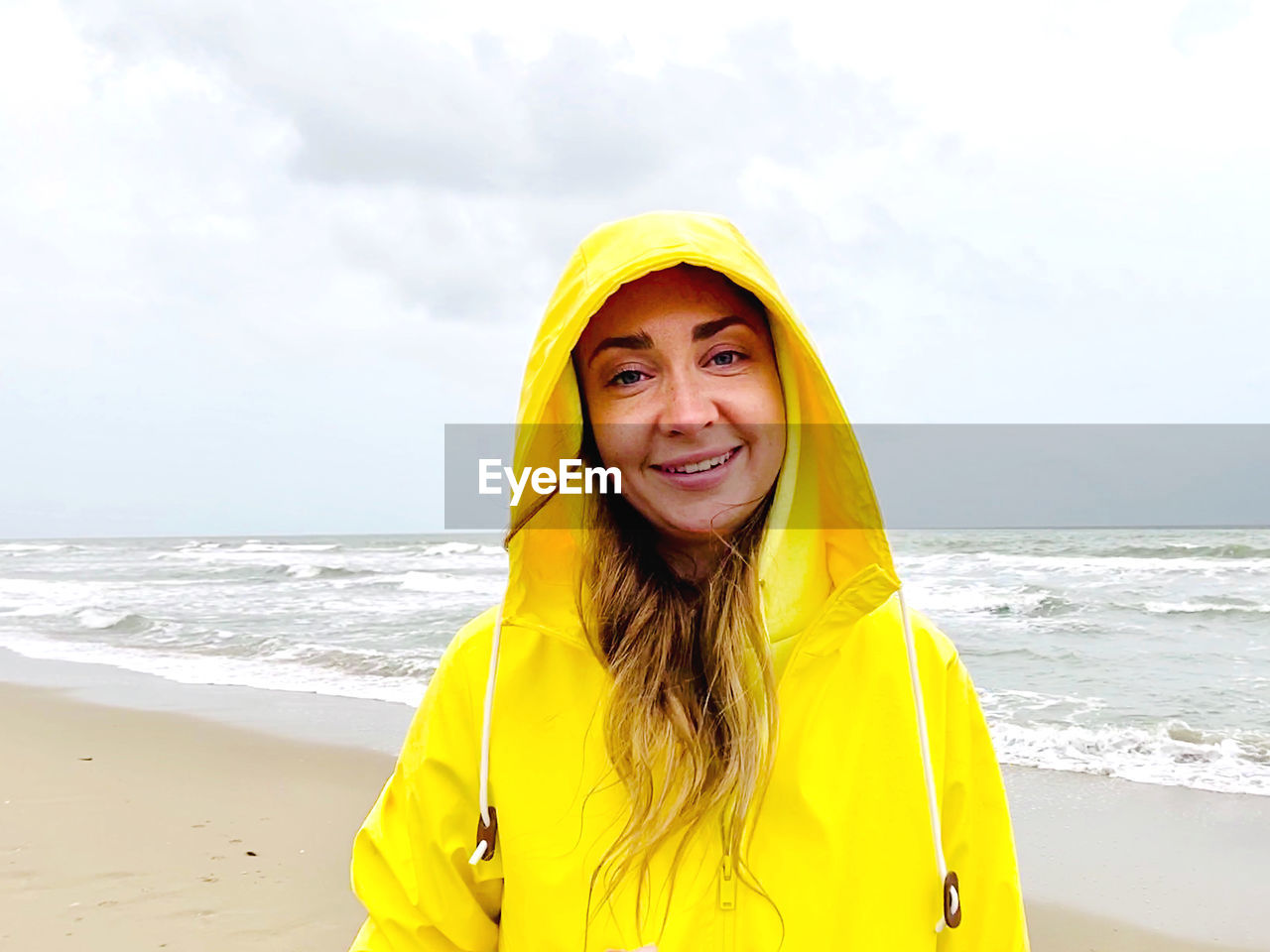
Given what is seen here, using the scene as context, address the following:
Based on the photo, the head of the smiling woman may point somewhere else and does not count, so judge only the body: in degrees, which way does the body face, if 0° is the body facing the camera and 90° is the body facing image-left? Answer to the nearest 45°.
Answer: approximately 0°
